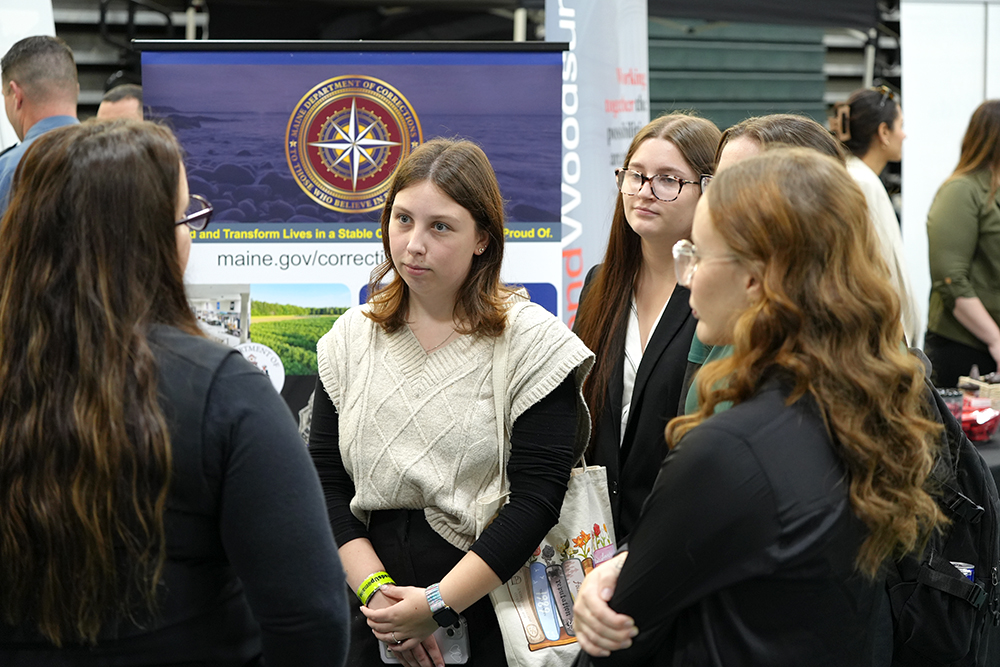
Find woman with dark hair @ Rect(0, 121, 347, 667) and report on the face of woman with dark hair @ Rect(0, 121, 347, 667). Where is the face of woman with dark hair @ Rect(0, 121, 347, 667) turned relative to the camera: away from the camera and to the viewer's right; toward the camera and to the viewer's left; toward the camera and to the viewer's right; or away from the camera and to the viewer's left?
away from the camera and to the viewer's right

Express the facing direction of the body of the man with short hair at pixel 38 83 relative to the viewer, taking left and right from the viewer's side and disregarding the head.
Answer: facing away from the viewer and to the left of the viewer

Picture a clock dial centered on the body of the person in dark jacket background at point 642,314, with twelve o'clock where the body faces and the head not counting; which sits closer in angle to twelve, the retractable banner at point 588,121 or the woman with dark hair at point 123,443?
the woman with dark hair

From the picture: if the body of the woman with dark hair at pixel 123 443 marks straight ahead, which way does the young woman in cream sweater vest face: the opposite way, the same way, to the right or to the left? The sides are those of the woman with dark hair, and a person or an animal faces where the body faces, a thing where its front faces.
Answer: the opposite way

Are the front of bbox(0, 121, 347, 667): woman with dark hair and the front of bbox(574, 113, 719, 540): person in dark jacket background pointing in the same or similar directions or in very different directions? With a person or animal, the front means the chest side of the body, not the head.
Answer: very different directions

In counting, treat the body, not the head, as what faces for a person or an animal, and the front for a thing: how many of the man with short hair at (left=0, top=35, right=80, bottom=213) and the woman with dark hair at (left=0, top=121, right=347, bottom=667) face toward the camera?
0

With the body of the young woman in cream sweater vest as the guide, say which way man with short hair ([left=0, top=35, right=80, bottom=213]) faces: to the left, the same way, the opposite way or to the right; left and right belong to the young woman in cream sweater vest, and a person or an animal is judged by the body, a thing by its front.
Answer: to the right

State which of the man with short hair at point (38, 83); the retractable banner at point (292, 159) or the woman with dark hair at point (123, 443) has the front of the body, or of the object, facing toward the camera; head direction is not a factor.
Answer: the retractable banner

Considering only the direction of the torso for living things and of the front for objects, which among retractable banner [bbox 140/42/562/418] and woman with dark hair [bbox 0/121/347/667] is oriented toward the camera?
the retractable banner

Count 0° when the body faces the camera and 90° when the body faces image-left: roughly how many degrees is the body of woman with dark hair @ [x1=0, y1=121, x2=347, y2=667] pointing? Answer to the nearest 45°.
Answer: approximately 225°

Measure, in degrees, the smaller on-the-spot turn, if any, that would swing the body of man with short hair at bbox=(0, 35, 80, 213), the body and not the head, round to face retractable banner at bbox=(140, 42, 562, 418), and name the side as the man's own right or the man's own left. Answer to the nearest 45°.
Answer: approximately 180°

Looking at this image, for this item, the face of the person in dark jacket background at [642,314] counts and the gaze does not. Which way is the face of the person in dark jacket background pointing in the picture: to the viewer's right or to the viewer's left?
to the viewer's left

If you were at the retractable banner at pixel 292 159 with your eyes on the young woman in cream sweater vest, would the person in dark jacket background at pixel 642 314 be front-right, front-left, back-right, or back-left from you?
front-left

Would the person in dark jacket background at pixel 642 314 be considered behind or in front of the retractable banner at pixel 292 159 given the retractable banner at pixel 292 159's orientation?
in front

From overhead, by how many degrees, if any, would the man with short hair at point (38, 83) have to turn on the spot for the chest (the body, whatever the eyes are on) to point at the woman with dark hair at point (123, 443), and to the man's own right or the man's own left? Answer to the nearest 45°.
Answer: approximately 135° to the man's own left

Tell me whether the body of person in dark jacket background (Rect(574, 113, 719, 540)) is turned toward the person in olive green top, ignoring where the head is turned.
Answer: no

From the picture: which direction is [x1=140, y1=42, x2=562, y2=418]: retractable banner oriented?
toward the camera

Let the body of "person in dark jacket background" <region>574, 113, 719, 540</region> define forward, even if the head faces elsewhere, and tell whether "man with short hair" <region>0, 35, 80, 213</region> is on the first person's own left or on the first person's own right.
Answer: on the first person's own right

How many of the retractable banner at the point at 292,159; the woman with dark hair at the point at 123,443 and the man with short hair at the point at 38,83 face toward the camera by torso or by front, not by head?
1
